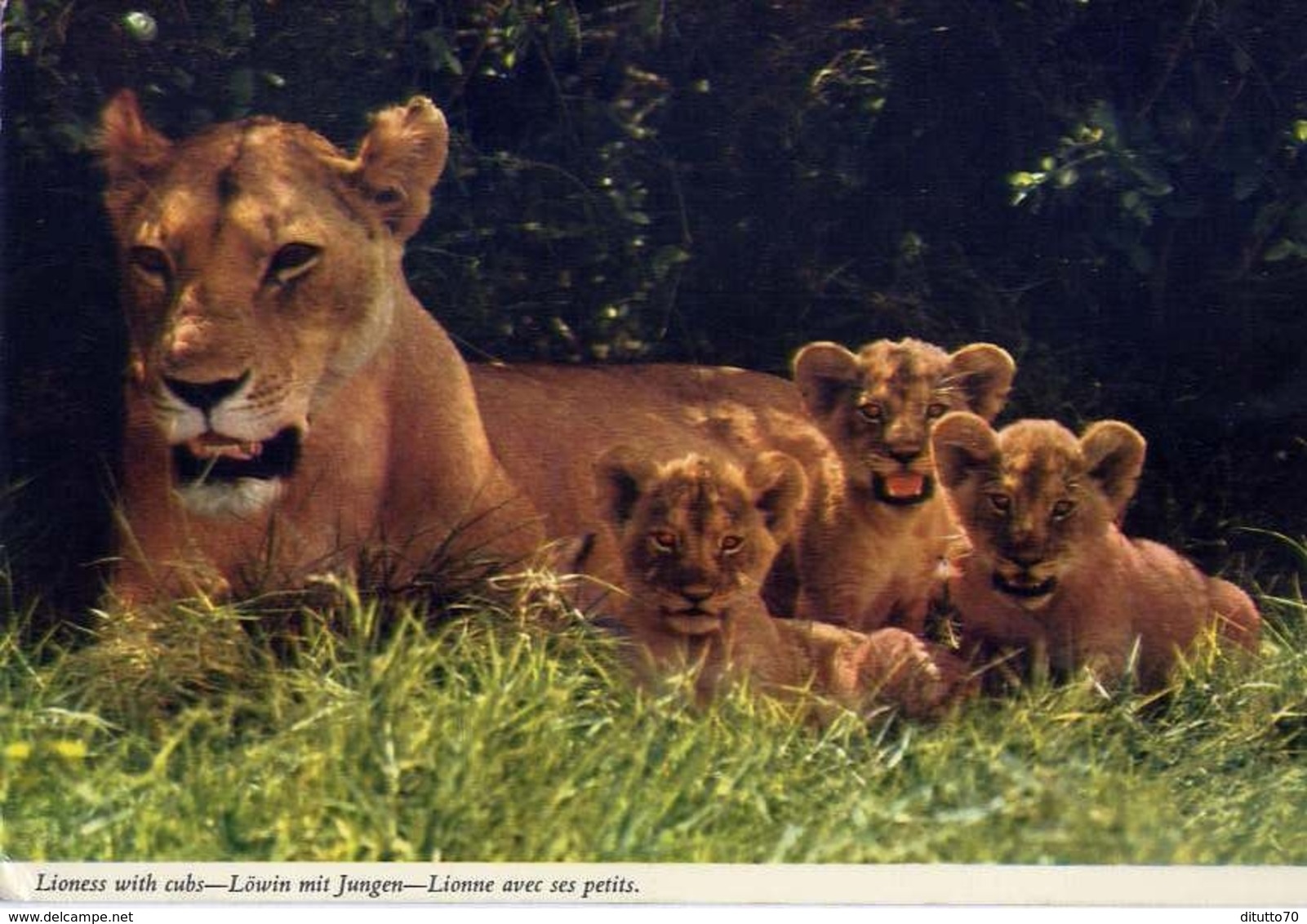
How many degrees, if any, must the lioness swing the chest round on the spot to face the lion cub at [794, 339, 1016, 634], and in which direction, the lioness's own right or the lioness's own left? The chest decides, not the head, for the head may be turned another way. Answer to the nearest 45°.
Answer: approximately 135° to the lioness's own left

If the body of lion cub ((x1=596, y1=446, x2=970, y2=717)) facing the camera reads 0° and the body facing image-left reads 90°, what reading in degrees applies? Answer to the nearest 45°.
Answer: approximately 45°

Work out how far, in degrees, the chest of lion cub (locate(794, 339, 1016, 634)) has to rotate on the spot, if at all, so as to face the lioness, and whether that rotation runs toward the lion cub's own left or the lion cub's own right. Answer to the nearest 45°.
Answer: approximately 90° to the lion cub's own right

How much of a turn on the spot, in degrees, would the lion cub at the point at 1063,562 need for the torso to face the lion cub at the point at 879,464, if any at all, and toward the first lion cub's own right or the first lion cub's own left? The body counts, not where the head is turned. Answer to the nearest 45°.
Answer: approximately 45° to the first lion cub's own right

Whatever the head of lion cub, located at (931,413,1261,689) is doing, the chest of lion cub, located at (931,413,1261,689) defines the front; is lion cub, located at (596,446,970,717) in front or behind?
in front

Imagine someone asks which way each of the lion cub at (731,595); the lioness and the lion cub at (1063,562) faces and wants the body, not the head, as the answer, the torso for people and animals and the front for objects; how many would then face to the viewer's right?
0

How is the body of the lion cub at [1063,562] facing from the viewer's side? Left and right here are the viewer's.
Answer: facing the viewer and to the left of the viewer

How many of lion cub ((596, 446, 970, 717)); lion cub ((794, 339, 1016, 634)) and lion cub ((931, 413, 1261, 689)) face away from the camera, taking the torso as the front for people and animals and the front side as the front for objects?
0

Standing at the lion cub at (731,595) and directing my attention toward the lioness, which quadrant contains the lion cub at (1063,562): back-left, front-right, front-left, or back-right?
back-right

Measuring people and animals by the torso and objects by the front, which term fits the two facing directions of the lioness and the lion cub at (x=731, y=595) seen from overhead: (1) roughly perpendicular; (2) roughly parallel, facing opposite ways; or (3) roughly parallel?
roughly parallel

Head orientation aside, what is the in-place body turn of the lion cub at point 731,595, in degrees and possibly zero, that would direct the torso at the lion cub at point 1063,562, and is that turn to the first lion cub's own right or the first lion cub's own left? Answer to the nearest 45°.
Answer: approximately 135° to the first lion cub's own left

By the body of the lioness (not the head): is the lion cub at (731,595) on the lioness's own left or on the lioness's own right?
on the lioness's own left

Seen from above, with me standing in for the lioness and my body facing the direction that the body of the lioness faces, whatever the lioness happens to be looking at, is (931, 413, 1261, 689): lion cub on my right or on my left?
on my left

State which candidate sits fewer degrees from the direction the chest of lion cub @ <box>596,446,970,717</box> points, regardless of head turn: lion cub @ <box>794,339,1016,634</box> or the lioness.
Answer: the lioness

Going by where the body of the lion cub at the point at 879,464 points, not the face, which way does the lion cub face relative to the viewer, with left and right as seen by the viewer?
facing the viewer
